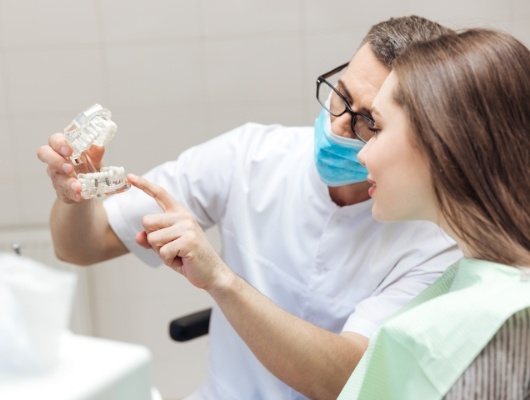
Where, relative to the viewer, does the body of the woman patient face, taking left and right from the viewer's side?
facing to the left of the viewer
